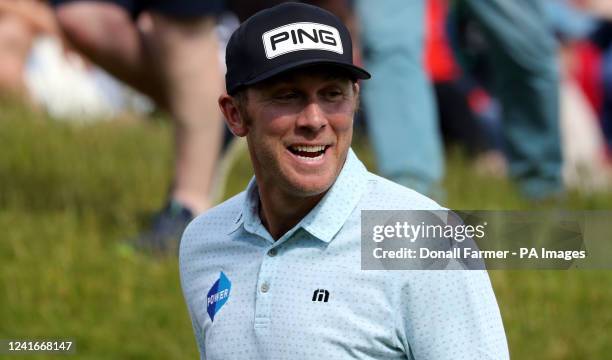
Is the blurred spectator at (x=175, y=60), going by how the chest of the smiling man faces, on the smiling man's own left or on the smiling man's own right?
on the smiling man's own right

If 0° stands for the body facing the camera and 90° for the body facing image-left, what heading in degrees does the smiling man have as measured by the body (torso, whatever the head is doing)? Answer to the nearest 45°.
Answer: approximately 45°

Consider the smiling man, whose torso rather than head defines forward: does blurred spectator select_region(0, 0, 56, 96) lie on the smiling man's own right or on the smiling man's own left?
on the smiling man's own right

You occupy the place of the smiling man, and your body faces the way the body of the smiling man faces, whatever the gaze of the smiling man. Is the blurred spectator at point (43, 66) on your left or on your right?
on your right
